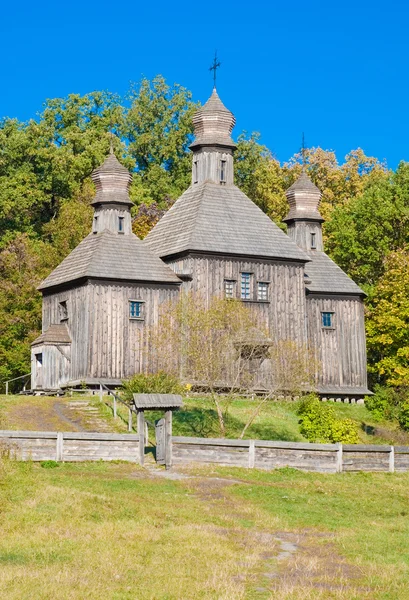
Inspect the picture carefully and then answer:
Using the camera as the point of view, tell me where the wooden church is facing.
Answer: facing the viewer and to the left of the viewer

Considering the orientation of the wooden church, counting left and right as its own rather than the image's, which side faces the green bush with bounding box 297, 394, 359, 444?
left

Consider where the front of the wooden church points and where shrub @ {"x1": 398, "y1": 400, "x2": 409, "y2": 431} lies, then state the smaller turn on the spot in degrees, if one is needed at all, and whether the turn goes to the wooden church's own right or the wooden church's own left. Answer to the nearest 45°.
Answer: approximately 135° to the wooden church's own left

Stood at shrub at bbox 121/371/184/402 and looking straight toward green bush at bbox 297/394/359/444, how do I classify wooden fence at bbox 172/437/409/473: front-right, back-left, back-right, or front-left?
front-right

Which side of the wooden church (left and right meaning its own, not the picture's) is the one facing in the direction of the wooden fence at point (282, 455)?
left

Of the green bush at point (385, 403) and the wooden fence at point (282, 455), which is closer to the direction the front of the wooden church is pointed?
the wooden fence

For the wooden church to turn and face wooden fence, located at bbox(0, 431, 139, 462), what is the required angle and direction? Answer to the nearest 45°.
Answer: approximately 45° to its right

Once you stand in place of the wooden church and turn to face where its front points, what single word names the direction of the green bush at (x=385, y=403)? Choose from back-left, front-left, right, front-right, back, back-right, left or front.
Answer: back-left

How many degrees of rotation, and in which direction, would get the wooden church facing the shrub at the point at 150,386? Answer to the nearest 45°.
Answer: approximately 45° to its left

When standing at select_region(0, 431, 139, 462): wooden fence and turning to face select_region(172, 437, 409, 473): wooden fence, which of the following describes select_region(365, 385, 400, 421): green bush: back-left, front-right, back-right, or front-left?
front-left
